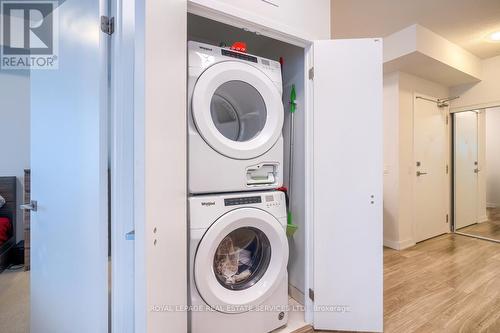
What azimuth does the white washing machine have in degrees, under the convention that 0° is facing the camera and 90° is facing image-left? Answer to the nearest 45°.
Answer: approximately 315°

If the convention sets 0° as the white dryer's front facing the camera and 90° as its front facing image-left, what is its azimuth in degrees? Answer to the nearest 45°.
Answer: approximately 315°

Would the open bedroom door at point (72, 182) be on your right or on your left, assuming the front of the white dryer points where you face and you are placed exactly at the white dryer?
on your right

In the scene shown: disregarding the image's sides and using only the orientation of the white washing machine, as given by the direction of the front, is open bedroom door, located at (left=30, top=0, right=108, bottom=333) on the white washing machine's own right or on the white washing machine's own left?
on the white washing machine's own right

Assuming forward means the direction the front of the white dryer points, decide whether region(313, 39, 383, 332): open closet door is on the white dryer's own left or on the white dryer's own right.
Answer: on the white dryer's own left
